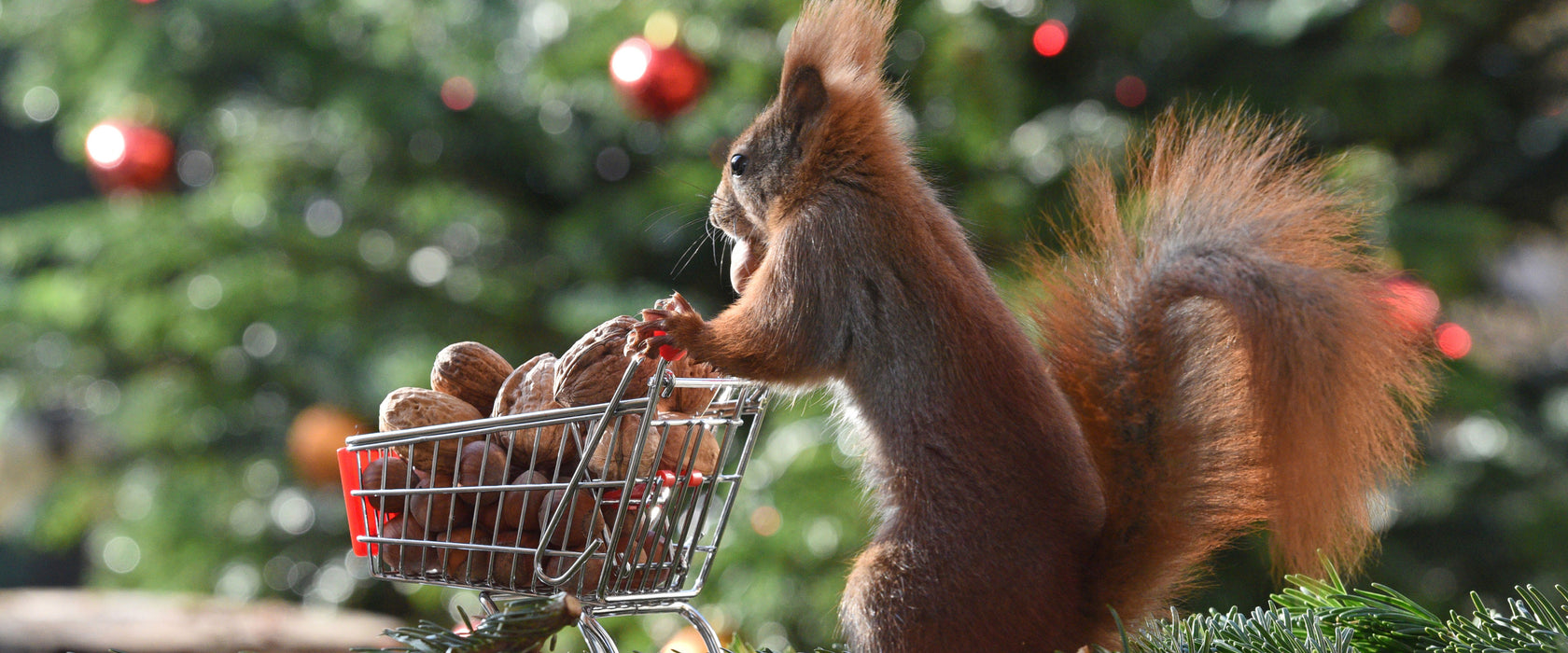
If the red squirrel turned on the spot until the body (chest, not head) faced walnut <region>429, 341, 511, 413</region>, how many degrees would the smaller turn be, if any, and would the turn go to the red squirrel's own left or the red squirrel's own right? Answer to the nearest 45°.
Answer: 0° — it already faces it

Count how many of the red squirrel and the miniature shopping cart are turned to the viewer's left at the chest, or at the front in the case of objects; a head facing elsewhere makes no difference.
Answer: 2

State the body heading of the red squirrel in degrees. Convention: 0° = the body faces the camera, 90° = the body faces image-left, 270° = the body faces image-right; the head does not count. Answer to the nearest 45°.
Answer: approximately 90°

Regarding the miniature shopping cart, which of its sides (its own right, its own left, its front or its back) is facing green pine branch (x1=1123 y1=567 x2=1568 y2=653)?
back

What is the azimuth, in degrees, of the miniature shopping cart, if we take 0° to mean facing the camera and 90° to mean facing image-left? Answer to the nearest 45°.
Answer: approximately 90°

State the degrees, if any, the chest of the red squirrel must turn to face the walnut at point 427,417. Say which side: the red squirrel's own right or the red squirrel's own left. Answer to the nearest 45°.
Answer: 0° — it already faces it
